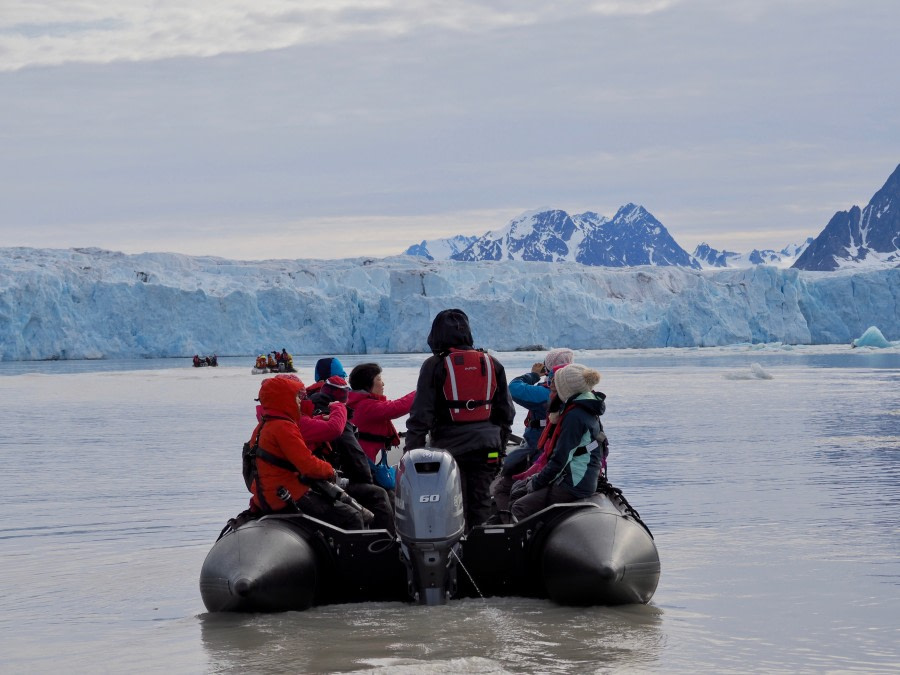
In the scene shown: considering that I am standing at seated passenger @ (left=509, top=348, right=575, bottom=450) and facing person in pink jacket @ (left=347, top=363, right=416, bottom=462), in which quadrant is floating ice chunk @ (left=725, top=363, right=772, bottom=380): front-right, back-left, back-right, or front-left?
back-right

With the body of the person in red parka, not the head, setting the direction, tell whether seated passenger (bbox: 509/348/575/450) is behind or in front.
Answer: in front

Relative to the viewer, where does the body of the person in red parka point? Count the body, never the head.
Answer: to the viewer's right

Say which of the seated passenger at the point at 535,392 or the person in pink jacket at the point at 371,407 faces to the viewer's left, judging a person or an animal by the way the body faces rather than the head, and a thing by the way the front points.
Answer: the seated passenger

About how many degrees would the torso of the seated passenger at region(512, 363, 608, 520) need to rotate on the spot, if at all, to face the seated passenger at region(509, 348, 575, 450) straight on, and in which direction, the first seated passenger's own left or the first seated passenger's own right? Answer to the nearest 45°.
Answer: approximately 90° to the first seated passenger's own right

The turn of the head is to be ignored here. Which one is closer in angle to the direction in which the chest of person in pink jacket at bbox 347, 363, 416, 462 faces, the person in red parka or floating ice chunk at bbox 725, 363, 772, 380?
the floating ice chunk

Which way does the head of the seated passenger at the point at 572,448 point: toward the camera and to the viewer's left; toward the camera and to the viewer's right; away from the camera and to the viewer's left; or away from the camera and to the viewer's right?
away from the camera and to the viewer's left

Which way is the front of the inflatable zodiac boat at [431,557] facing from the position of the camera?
facing away from the viewer

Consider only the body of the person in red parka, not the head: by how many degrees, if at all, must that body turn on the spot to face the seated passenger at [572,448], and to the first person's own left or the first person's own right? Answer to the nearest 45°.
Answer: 0° — they already face them

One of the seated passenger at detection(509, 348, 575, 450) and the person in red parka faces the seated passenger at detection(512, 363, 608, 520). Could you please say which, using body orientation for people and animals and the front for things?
the person in red parka

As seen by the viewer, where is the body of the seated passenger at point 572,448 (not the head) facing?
to the viewer's left

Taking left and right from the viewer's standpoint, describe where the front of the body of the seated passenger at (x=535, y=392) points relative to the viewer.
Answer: facing to the left of the viewer

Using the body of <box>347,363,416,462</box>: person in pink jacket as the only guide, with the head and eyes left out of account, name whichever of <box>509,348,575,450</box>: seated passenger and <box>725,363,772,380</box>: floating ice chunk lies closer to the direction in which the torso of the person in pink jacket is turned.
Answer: the seated passenger
